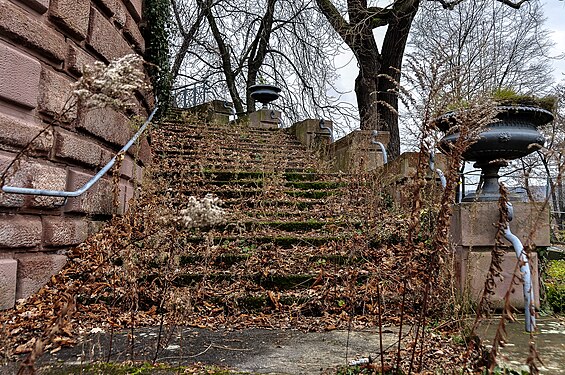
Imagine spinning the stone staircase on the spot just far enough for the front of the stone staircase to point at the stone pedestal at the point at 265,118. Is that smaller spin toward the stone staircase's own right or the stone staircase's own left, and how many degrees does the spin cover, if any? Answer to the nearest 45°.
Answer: approximately 180°

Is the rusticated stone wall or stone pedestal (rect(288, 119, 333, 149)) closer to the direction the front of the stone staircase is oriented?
the rusticated stone wall

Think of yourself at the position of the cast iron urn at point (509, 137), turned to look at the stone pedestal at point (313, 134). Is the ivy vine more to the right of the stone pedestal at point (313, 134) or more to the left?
left

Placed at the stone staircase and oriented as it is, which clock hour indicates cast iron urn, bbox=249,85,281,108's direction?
The cast iron urn is roughly at 6 o'clock from the stone staircase.

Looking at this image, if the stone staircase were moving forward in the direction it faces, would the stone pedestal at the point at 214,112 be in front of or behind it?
behind

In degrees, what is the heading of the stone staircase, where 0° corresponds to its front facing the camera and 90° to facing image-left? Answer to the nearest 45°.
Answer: approximately 0°

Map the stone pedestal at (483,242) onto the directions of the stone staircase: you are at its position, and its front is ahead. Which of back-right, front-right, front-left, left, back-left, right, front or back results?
front-left

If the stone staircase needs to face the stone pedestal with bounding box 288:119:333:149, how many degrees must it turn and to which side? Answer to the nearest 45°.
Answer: approximately 180°
